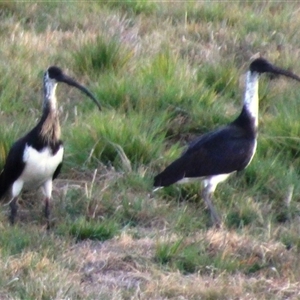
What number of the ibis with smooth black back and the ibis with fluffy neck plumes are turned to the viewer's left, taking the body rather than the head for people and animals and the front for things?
0

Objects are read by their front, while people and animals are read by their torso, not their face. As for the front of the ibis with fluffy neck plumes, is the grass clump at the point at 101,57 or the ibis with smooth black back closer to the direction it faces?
the ibis with smooth black back

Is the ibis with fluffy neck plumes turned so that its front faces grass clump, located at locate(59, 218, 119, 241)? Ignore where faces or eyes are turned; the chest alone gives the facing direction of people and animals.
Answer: yes

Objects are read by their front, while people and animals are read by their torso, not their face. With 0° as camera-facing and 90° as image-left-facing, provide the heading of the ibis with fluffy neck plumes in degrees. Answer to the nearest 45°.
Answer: approximately 315°

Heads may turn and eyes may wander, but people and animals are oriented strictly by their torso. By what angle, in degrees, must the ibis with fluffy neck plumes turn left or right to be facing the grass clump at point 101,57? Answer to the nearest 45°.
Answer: approximately 135° to its left

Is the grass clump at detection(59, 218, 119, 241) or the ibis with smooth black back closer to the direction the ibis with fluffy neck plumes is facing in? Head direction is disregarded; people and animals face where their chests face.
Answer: the grass clump

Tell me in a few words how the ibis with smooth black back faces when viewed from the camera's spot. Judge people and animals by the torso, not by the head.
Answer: facing to the right of the viewer

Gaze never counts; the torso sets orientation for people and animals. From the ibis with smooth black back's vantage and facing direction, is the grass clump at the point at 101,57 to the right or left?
on its left

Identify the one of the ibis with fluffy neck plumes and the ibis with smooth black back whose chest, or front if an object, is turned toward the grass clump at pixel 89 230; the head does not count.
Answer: the ibis with fluffy neck plumes

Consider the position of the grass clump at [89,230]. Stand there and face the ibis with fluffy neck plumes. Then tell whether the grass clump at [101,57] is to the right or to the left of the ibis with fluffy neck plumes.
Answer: right

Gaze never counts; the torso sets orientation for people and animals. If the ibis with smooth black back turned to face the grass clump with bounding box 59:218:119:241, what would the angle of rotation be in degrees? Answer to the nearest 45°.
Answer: approximately 135° to its right

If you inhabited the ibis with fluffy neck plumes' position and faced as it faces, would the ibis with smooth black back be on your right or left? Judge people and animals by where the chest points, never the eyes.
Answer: on your left
